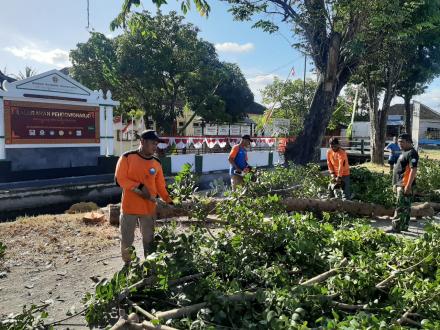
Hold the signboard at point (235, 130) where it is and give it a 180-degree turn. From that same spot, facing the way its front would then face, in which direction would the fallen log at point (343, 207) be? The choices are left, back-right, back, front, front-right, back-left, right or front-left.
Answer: back

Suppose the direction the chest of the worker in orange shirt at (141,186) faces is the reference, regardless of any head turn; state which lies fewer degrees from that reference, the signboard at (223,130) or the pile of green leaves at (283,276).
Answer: the pile of green leaves

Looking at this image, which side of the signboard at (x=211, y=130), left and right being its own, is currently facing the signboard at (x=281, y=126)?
left

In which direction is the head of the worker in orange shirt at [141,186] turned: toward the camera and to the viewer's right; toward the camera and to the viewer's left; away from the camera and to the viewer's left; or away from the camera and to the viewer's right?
toward the camera and to the viewer's right

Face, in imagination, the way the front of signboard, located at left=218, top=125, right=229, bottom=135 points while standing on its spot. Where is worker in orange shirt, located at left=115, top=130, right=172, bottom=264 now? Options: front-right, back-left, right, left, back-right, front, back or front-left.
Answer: front

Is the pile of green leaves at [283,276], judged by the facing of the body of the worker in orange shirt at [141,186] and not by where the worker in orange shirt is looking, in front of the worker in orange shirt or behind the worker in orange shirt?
in front

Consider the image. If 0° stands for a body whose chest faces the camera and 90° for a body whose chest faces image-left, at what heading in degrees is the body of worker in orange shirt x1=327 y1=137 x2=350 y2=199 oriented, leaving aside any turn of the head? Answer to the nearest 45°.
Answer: approximately 45°

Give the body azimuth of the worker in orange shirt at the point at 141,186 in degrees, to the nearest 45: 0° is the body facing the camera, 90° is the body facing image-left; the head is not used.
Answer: approximately 315°

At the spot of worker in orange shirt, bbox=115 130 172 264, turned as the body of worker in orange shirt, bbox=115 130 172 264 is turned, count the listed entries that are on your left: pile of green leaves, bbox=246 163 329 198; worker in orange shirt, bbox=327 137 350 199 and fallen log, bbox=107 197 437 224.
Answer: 3

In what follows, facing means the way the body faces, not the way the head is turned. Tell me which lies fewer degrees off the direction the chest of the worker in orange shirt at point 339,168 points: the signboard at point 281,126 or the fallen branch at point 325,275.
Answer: the fallen branch

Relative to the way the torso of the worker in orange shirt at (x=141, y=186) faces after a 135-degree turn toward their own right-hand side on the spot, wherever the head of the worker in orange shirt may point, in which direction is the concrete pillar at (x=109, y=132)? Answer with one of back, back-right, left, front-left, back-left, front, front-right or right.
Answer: right

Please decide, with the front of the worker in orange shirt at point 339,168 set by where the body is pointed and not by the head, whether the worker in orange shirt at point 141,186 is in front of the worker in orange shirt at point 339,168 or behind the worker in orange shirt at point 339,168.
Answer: in front

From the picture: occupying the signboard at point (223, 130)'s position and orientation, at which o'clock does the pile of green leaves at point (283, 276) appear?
The pile of green leaves is roughly at 12 o'clock from the signboard.

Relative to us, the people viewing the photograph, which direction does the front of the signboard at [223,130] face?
facing the viewer
